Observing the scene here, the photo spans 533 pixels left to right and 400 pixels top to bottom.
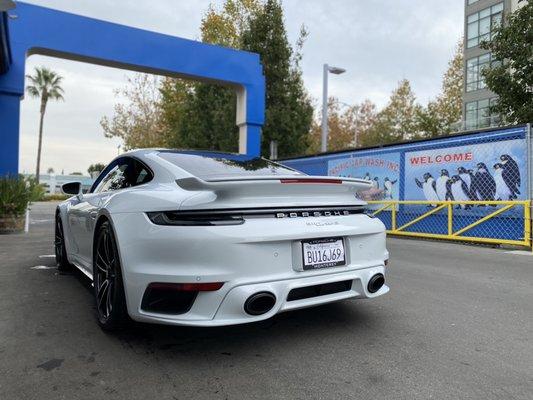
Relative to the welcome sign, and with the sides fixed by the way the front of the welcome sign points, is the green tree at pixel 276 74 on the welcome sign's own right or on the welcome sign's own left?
on the welcome sign's own right

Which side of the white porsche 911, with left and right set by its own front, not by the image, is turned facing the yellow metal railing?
right

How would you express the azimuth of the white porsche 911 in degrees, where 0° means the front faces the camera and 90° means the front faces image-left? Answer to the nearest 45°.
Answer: approximately 135°

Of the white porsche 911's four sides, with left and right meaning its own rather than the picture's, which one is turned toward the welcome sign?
right

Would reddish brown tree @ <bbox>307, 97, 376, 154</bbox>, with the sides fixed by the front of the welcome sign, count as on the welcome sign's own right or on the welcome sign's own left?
on the welcome sign's own right

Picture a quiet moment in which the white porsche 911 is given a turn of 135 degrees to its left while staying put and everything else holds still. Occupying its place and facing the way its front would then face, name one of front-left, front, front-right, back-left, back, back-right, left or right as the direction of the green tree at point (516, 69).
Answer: back-left

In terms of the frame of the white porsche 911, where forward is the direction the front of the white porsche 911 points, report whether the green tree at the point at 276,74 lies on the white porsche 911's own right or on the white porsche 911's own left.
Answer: on the white porsche 911's own right

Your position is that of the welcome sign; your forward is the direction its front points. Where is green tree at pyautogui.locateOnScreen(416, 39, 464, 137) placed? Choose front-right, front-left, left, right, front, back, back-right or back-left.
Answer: back-right

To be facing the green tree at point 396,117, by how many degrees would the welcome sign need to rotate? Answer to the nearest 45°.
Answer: approximately 135° to its right

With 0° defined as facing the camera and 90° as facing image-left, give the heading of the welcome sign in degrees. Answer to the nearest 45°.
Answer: approximately 45°

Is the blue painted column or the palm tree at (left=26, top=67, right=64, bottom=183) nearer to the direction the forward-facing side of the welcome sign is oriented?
the blue painted column

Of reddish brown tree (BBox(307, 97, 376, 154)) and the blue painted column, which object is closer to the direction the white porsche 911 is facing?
the blue painted column
